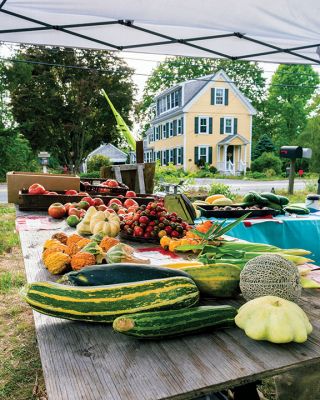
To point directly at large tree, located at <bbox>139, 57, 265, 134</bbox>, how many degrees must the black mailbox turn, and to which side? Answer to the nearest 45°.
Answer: approximately 45° to its right

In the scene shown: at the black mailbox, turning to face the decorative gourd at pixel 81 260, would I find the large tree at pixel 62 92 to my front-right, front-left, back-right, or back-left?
back-right

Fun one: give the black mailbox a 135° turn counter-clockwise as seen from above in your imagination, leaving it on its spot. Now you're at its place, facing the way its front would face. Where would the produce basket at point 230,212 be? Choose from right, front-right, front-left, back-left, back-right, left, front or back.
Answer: front

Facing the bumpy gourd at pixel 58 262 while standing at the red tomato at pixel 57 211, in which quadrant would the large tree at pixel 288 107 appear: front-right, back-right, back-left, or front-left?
back-left

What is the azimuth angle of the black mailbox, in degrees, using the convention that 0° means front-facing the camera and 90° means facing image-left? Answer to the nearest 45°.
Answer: approximately 135°

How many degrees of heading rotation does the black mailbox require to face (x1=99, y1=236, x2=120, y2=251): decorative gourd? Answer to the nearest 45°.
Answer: approximately 135° to its left

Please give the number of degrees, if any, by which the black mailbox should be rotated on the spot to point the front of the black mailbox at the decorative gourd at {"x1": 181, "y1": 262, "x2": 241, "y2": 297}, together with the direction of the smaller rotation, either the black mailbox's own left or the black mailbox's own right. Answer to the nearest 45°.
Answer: approximately 135° to the black mailbox's own left

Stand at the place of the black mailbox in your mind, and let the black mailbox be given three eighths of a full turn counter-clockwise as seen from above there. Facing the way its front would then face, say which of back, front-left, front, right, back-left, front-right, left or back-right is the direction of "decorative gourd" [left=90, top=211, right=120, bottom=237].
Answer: front

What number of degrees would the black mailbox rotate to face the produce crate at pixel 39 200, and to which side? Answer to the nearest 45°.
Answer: approximately 135° to its left

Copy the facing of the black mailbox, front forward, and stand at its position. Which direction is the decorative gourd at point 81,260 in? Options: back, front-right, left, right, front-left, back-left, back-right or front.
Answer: back-left

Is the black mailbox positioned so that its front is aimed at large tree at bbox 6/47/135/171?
yes

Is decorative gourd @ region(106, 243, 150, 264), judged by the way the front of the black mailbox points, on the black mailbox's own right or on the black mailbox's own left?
on the black mailbox's own left

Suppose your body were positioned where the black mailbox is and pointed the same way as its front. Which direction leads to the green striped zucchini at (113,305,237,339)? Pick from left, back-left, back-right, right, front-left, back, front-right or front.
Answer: back-left
